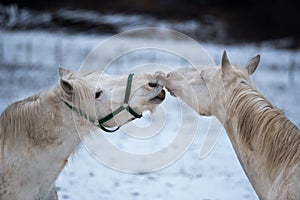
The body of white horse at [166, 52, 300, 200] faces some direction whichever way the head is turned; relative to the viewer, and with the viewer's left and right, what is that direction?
facing away from the viewer and to the left of the viewer

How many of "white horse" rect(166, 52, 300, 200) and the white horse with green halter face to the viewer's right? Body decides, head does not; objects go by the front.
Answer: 1

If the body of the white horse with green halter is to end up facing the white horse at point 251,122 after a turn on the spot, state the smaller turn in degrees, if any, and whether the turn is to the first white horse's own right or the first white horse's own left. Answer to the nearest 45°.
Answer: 0° — it already faces it

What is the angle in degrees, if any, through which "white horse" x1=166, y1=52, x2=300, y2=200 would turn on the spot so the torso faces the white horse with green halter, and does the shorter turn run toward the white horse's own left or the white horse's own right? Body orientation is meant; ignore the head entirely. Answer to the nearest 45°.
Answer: approximately 45° to the white horse's own left

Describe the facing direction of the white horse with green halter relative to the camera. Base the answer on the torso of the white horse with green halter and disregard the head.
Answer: to the viewer's right
